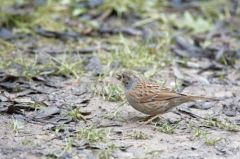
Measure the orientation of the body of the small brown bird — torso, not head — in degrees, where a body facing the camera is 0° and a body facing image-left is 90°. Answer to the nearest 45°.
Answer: approximately 90°
